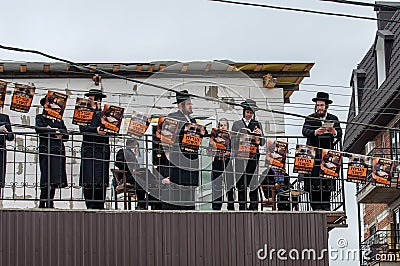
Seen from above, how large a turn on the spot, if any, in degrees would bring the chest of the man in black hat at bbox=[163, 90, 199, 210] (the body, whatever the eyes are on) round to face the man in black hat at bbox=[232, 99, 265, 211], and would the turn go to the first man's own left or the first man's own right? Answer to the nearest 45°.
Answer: approximately 45° to the first man's own left

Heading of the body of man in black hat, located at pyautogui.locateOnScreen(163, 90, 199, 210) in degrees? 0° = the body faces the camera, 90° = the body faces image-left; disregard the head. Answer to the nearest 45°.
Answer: approximately 315°

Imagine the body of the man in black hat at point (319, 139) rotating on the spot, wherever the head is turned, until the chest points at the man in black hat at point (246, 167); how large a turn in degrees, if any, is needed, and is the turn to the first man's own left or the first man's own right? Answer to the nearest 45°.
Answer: approximately 90° to the first man's own right

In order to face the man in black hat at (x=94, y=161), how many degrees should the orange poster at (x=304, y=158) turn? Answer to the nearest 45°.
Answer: approximately 90° to its right

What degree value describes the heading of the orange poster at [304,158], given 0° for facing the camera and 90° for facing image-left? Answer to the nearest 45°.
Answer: approximately 0°

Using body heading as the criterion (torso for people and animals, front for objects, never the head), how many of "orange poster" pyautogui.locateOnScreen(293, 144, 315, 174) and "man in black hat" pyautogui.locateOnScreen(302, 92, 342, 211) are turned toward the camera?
2

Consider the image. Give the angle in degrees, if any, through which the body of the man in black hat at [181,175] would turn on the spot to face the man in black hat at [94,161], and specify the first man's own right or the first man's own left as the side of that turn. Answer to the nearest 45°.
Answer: approximately 135° to the first man's own right
